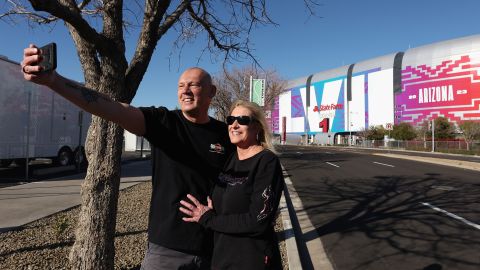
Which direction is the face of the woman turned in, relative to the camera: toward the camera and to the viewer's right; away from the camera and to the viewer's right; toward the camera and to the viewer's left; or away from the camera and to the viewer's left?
toward the camera and to the viewer's left

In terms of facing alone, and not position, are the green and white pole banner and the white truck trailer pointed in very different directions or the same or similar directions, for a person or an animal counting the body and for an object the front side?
same or similar directions

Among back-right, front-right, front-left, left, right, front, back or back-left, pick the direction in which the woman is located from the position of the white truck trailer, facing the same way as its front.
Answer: front-left

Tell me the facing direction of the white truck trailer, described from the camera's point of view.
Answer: facing the viewer and to the left of the viewer

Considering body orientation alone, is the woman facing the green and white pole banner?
no

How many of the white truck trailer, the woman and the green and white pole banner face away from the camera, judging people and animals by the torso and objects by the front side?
0

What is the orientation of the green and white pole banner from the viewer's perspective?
toward the camera

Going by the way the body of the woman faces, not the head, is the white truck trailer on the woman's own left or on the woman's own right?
on the woman's own right

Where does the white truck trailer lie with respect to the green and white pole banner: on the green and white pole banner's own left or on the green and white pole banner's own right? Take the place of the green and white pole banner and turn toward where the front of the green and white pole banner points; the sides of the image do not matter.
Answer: on the green and white pole banner's own right

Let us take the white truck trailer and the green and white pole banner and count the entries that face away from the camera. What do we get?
0

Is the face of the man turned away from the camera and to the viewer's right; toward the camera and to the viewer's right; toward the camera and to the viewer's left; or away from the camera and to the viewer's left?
toward the camera and to the viewer's left

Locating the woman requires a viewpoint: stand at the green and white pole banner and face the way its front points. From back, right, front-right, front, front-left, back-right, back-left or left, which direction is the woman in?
front

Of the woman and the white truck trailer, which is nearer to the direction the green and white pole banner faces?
the woman
